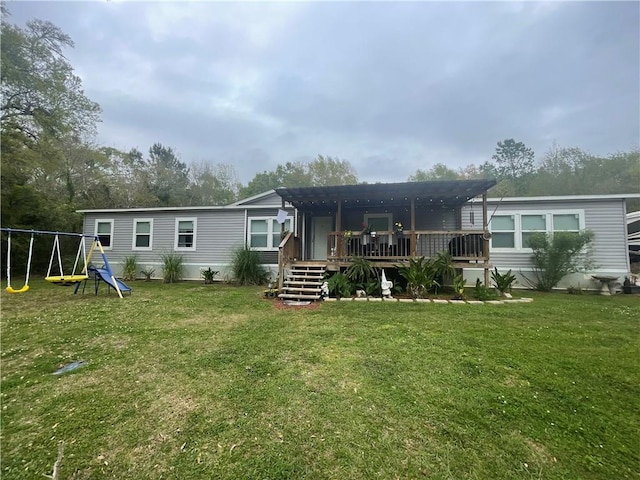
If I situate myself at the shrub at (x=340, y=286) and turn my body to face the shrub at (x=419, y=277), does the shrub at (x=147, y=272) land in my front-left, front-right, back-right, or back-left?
back-left

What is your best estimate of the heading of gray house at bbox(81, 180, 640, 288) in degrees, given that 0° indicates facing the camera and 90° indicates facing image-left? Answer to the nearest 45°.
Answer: approximately 0°
